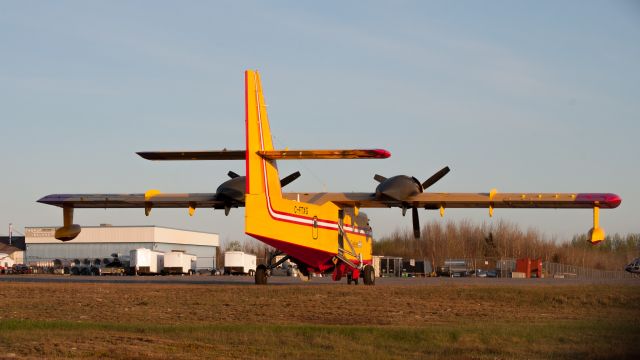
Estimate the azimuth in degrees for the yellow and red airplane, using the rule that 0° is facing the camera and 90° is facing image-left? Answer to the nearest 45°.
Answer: approximately 180°
